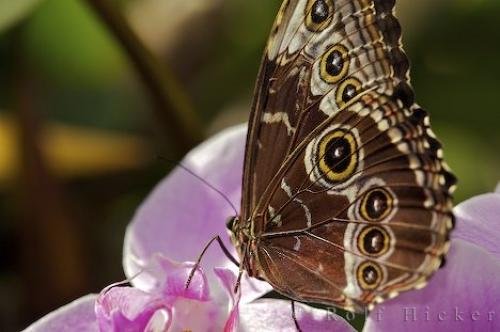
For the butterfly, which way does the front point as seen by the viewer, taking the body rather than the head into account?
to the viewer's left
